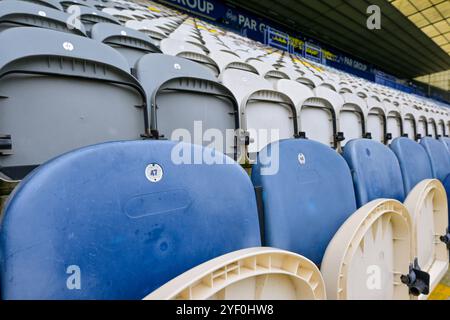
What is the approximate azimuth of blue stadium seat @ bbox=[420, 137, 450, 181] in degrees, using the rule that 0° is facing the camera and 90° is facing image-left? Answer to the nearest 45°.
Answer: approximately 315°

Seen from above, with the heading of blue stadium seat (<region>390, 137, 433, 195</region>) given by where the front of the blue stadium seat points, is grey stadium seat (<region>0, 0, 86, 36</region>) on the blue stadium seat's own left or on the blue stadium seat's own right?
on the blue stadium seat's own right

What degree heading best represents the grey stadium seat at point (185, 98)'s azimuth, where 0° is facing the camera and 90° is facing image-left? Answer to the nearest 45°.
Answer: approximately 315°

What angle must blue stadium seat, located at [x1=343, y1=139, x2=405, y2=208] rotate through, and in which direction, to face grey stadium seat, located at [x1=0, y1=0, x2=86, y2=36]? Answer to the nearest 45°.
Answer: approximately 135° to its right

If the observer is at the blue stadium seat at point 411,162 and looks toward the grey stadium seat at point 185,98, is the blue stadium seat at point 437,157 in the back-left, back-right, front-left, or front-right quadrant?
back-right

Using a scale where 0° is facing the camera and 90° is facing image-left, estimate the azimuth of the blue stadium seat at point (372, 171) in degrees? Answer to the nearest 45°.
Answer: approximately 315°

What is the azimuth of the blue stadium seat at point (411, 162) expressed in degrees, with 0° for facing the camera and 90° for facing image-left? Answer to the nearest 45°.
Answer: approximately 315°
